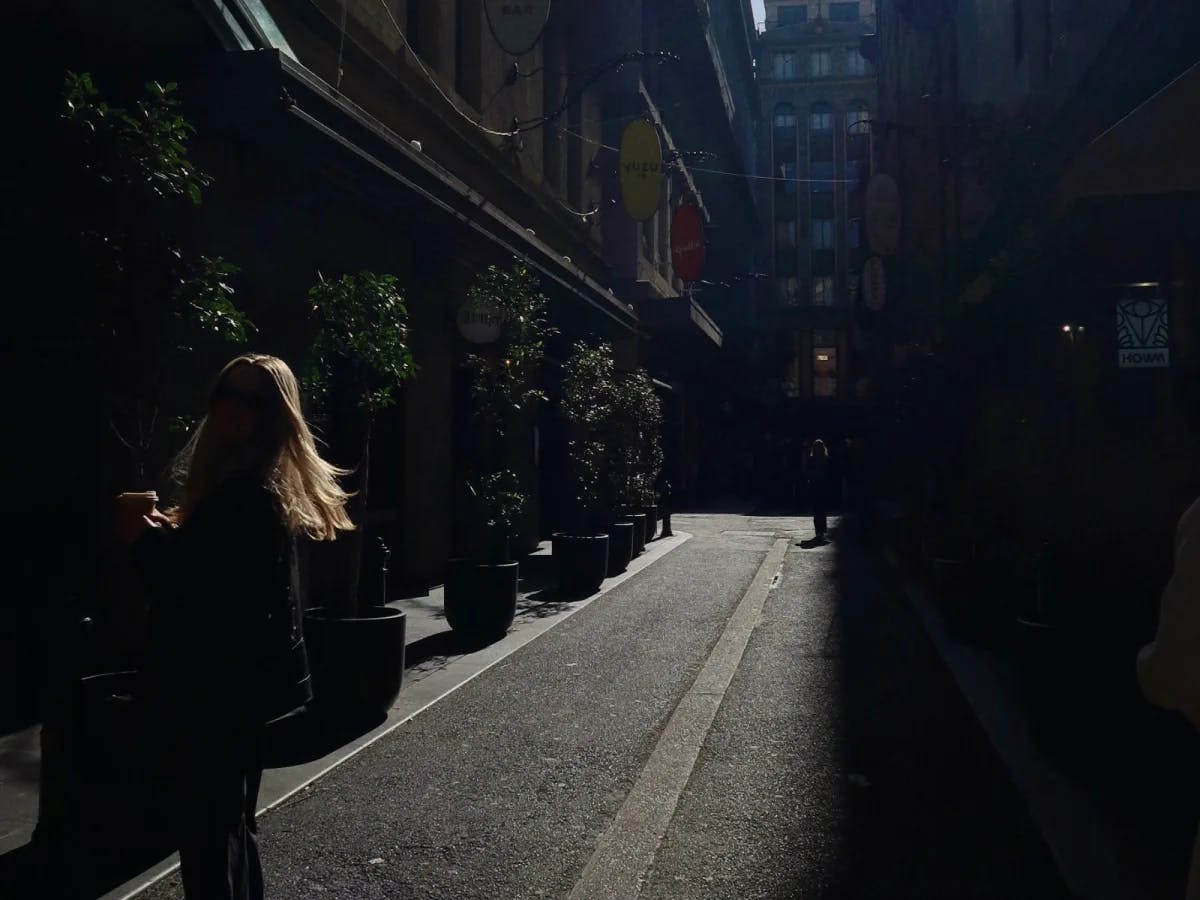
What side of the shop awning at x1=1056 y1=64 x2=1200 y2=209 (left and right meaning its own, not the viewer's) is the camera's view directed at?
left

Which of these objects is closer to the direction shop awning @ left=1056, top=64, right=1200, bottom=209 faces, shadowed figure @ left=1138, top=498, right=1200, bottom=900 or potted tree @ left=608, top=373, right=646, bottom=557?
the potted tree
